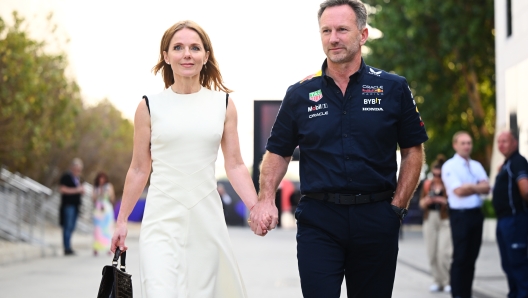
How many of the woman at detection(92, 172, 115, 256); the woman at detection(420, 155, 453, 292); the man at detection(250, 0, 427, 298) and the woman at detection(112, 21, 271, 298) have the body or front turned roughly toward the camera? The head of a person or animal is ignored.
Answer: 4

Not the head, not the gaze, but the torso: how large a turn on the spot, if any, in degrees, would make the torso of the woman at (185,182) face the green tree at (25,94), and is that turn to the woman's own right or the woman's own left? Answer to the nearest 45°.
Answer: approximately 180°

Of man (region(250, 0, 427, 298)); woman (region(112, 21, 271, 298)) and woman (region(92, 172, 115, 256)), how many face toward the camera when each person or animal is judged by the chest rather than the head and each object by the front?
3

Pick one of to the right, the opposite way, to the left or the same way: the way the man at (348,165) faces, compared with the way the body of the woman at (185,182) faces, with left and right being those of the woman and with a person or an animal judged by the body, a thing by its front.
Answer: the same way

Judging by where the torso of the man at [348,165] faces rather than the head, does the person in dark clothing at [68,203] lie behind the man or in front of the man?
behind

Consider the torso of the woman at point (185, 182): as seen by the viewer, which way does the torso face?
toward the camera

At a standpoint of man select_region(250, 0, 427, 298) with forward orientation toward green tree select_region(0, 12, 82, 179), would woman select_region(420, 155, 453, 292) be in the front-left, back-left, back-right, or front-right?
front-right

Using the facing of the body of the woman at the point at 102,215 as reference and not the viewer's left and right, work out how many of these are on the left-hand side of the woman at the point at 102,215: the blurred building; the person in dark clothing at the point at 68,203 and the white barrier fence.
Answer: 1

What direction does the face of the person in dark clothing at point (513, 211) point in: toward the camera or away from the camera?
toward the camera

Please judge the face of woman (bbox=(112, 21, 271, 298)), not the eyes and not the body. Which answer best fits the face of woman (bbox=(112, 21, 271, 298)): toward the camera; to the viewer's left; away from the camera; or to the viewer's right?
toward the camera

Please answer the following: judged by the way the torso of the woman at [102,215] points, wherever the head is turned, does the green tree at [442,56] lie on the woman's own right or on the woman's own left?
on the woman's own left

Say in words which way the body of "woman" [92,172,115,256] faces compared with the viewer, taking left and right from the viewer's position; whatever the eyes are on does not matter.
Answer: facing the viewer

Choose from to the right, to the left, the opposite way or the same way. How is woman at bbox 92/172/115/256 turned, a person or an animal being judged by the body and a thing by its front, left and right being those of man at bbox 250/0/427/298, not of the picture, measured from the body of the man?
the same way

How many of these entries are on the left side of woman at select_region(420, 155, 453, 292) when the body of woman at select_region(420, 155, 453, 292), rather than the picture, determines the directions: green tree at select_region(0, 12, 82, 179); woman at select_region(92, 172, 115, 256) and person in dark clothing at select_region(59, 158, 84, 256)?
0
